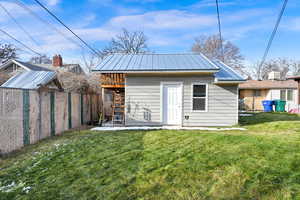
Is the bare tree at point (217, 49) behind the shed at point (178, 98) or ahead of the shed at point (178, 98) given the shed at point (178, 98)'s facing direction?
behind

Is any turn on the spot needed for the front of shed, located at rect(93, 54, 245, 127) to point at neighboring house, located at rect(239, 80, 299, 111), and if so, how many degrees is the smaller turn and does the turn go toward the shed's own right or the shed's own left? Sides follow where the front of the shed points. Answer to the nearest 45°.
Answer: approximately 135° to the shed's own left

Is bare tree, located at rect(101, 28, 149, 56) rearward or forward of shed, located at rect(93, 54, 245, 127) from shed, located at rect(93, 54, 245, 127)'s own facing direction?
rearward

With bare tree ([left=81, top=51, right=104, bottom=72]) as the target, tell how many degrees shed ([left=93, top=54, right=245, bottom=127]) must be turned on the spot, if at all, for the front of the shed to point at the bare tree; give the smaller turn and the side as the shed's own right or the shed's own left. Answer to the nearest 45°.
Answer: approximately 135° to the shed's own right

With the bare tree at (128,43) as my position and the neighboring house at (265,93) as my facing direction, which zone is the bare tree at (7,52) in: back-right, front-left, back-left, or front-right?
back-right

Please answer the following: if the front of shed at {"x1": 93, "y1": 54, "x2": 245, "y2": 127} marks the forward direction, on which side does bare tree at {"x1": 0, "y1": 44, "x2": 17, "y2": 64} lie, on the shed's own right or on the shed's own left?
on the shed's own right

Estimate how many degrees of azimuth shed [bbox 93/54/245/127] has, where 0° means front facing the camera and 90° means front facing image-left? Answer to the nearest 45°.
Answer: approximately 0°
